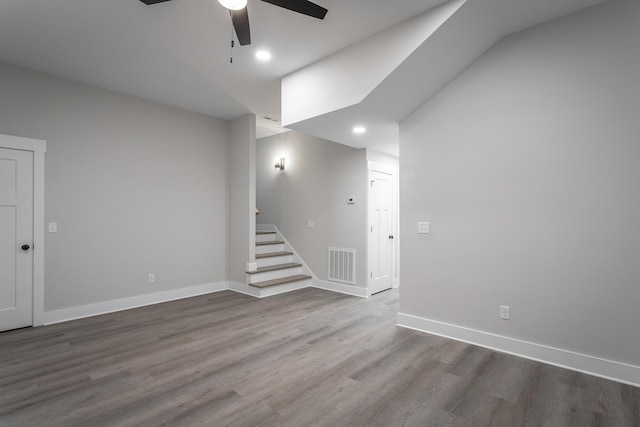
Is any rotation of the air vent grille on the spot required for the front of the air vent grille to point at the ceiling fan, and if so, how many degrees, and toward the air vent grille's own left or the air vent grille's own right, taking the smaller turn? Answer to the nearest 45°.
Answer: approximately 45° to the air vent grille's own left

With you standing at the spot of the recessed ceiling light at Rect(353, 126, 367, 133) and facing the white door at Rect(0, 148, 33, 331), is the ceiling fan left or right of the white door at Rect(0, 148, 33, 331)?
left

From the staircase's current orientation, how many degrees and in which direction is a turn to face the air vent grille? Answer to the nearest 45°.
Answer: approximately 45° to its left

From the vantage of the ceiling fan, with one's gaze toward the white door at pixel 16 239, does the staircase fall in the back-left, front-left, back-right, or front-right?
front-right

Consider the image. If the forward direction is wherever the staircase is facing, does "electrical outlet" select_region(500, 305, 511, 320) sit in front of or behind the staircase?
in front

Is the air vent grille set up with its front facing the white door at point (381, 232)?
no

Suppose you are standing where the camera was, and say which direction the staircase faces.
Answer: facing the viewer and to the right of the viewer

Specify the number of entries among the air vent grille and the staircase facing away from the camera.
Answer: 0

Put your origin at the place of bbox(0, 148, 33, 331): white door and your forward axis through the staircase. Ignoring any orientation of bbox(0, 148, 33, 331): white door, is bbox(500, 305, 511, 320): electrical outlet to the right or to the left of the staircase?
right

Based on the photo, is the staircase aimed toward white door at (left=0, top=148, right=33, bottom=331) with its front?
no

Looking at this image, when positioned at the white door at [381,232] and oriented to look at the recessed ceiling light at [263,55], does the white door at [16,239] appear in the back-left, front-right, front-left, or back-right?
front-right

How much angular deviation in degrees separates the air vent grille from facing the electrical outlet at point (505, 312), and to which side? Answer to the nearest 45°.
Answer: approximately 90° to its left

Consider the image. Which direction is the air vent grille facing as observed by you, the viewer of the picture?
facing the viewer and to the left of the viewer

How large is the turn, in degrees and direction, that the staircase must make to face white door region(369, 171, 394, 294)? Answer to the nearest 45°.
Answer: approximately 45° to its left
